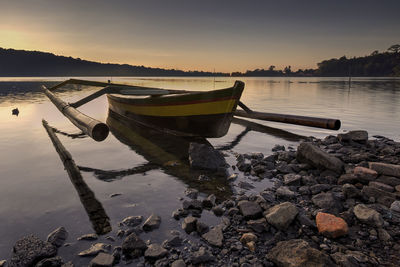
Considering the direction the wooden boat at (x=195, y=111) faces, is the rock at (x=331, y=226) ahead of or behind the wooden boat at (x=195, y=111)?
ahead

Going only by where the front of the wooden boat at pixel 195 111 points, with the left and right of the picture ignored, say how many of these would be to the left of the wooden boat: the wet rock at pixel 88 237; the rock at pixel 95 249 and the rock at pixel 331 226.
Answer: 0

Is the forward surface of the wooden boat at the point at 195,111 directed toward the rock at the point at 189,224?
no

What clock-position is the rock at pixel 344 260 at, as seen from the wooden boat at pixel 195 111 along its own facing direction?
The rock is roughly at 1 o'clock from the wooden boat.

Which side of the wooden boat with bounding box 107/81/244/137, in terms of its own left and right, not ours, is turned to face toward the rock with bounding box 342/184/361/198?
front

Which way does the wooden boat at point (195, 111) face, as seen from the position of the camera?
facing the viewer and to the right of the viewer

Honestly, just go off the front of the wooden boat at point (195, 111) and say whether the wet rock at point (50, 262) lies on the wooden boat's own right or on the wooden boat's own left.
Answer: on the wooden boat's own right

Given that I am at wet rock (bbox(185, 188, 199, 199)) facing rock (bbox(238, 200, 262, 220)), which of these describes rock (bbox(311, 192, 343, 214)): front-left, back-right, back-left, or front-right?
front-left

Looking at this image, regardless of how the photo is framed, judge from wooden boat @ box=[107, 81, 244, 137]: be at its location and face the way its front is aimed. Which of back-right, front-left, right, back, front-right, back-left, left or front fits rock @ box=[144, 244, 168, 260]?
front-right

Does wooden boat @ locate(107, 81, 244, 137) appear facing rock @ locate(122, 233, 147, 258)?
no

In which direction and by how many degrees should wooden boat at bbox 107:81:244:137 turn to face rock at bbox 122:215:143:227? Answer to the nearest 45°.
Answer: approximately 45° to its right

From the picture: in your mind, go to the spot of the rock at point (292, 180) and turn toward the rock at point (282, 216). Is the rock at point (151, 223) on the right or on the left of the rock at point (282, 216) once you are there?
right

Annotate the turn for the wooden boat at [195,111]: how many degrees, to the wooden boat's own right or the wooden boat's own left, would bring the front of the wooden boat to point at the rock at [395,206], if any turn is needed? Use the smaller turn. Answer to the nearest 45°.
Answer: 0° — it already faces it

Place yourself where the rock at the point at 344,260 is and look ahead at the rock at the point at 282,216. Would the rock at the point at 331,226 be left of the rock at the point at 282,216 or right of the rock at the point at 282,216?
right

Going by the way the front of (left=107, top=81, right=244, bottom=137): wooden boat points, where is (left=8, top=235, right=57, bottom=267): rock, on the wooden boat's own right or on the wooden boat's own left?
on the wooden boat's own right
